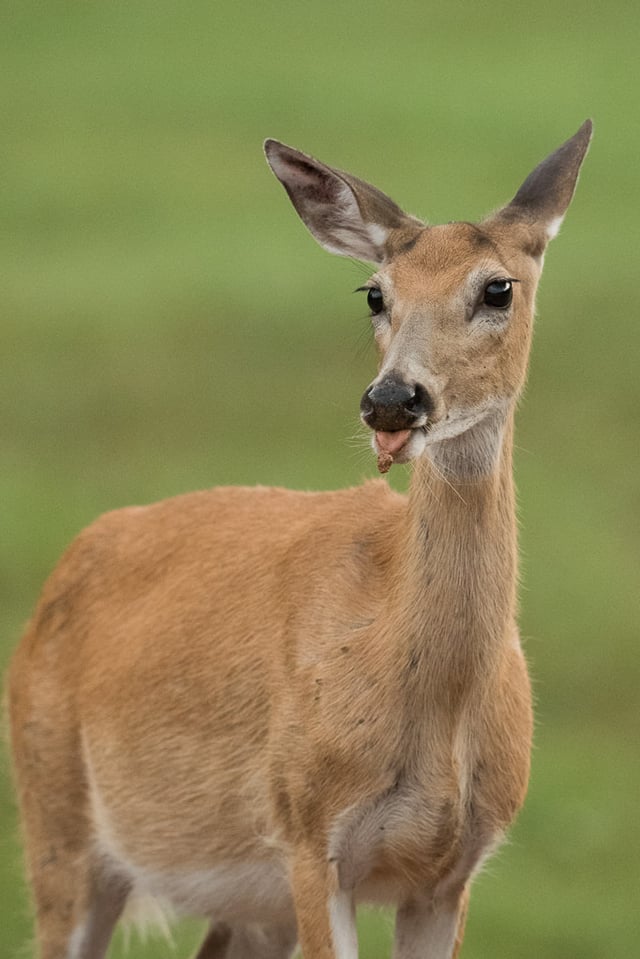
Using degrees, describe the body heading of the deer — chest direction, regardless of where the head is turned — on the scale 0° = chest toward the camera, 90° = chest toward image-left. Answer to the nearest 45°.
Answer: approximately 315°
